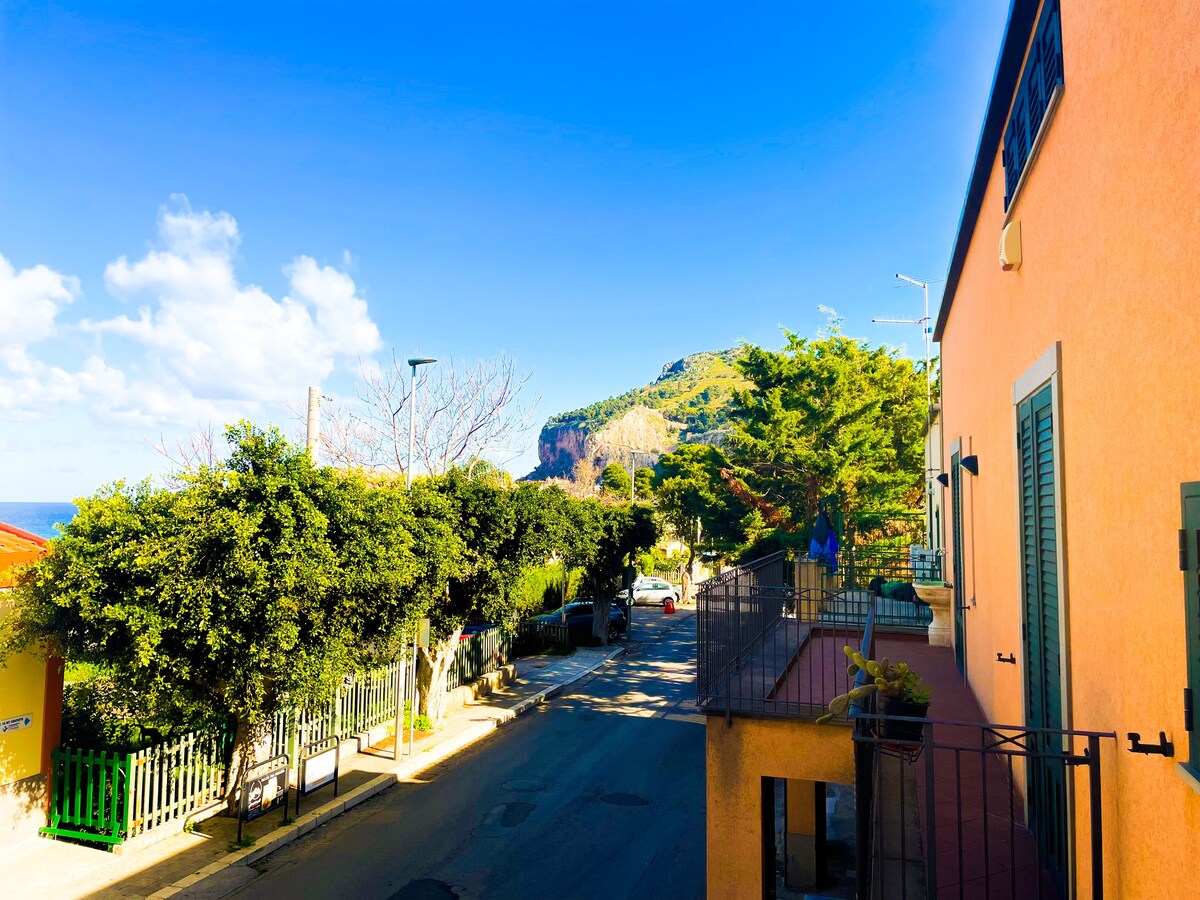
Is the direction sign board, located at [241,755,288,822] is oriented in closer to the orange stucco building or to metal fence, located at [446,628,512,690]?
the orange stucco building

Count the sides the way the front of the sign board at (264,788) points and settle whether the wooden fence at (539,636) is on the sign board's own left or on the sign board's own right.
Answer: on the sign board's own left

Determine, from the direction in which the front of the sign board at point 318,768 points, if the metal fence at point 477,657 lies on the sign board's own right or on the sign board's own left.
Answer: on the sign board's own left

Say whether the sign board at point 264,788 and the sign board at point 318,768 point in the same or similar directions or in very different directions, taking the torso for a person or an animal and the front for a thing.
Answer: same or similar directions

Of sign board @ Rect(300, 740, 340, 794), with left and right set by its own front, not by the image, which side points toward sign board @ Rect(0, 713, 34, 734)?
right

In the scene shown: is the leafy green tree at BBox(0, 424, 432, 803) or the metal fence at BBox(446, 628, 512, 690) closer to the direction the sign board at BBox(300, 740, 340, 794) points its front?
the metal fence

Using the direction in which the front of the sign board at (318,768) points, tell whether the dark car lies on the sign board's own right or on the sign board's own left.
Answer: on the sign board's own left

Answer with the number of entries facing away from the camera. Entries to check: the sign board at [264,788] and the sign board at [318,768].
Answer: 0

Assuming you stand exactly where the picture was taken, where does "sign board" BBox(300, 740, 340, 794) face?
facing the viewer and to the right of the viewer

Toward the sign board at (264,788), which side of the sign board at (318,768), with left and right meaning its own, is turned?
right

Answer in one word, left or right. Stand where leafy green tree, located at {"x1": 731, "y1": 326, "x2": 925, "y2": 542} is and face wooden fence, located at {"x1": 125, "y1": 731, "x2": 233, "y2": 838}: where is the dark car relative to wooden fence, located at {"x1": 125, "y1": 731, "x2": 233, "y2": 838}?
right

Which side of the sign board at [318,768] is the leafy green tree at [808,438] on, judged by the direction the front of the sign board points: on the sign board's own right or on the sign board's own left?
on the sign board's own left
